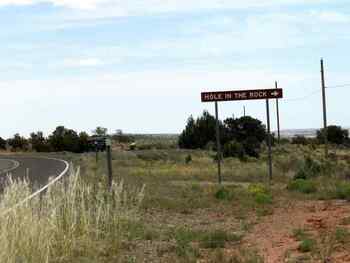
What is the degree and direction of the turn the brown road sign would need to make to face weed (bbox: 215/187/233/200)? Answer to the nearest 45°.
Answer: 0° — it already faces it

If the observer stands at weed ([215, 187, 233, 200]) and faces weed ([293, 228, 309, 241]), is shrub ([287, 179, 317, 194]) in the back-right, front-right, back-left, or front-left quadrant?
back-left

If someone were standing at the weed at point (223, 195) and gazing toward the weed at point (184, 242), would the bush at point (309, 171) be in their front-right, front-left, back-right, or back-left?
back-left

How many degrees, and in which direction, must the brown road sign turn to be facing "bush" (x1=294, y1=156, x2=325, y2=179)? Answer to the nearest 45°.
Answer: approximately 135° to its left

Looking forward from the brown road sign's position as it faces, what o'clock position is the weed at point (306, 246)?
The weed is roughly at 12 o'clock from the brown road sign.

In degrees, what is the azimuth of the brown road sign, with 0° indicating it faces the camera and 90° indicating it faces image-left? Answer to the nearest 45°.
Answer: approximately 0°

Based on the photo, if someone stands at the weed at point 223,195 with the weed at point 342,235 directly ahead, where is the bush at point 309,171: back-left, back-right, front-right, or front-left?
back-left

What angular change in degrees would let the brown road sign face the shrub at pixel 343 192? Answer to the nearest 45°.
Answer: approximately 45° to its left

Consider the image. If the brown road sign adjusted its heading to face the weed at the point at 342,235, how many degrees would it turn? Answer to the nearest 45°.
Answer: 0° — it already faces it
